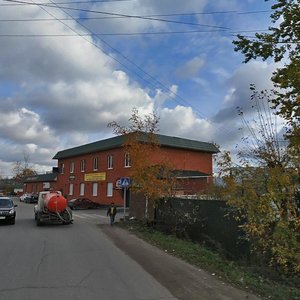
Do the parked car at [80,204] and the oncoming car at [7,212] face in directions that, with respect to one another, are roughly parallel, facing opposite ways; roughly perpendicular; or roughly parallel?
roughly perpendicular

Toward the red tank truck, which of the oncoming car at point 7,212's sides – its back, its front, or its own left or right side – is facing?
left

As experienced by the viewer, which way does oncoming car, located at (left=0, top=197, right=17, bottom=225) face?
facing the viewer

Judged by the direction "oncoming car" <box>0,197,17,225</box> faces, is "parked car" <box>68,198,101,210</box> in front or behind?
behind
